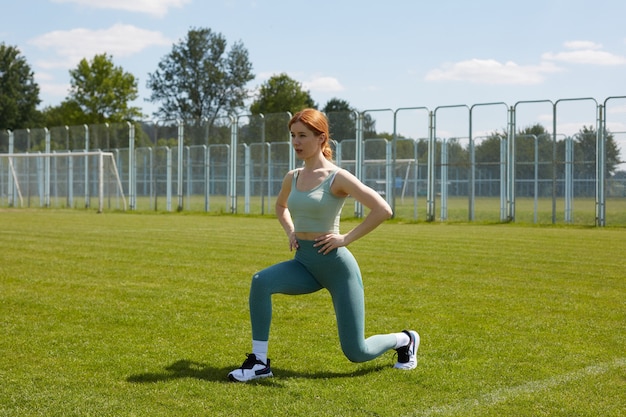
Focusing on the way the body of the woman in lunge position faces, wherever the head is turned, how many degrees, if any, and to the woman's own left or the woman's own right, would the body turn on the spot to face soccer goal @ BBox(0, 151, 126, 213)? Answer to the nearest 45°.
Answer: approximately 135° to the woman's own right

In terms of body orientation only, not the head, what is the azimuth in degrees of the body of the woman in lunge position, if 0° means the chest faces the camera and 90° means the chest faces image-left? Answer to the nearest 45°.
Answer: approximately 45°

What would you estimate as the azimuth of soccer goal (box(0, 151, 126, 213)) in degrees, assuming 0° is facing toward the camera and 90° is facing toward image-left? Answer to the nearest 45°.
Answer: approximately 45°

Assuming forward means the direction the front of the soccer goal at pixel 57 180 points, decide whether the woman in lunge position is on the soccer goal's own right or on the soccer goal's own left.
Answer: on the soccer goal's own left

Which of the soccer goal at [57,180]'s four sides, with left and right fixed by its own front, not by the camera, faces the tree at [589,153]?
left

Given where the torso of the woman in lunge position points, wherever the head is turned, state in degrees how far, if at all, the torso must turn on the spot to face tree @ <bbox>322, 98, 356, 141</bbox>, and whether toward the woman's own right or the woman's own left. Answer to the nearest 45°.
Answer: approximately 135° to the woman's own right
